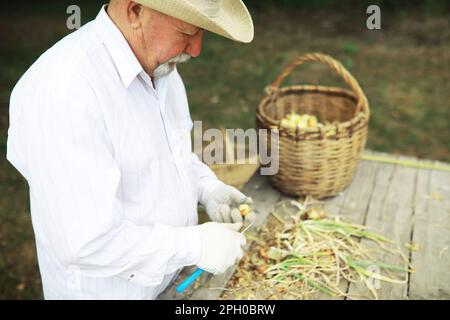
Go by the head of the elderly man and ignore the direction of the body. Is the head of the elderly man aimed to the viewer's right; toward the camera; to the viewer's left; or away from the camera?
to the viewer's right

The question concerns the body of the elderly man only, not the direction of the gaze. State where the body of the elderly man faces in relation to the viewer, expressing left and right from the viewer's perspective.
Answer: facing the viewer and to the right of the viewer

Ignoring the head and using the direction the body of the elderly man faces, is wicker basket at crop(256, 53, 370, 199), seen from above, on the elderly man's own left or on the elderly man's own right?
on the elderly man's own left
